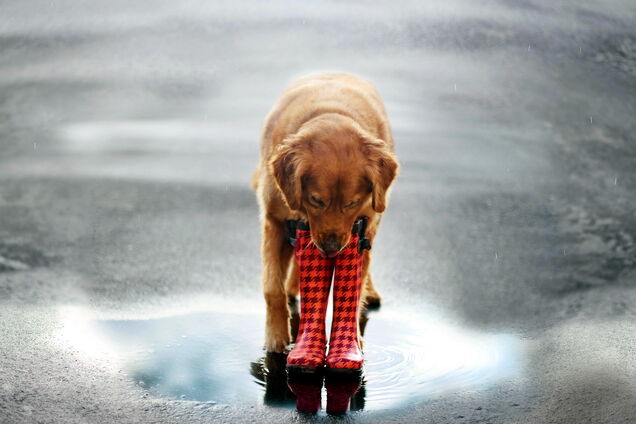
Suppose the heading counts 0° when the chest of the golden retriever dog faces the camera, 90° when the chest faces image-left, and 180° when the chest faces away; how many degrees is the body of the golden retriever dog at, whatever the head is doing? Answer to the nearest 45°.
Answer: approximately 0°
